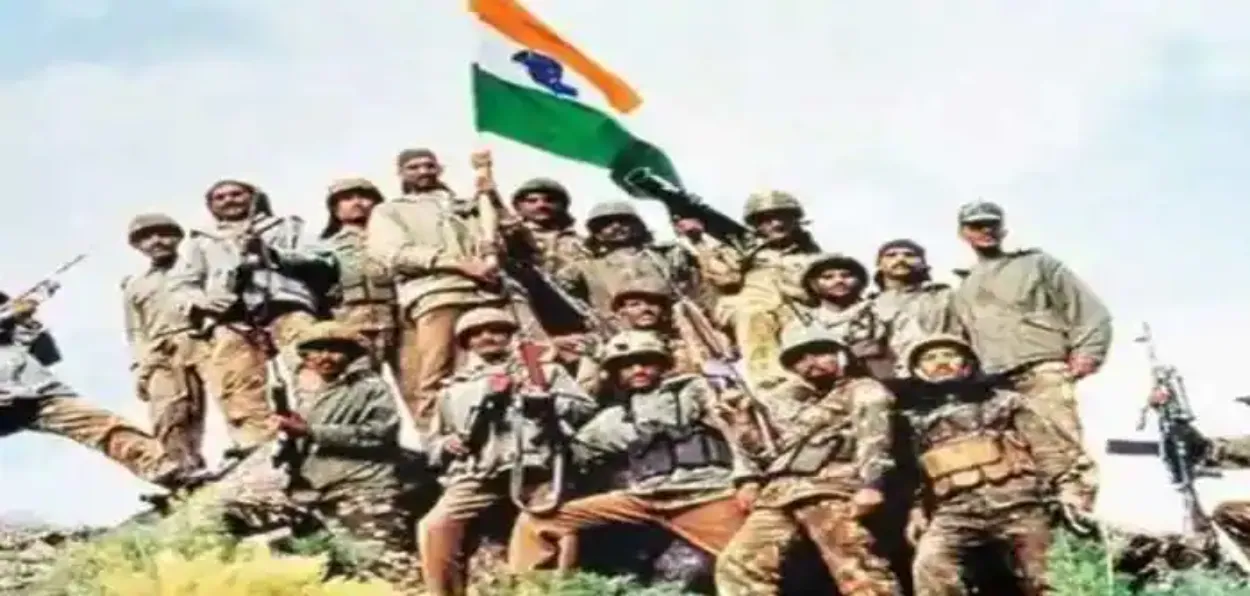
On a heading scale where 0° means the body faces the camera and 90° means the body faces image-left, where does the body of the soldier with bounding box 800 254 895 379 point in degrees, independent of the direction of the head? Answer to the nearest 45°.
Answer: approximately 0°

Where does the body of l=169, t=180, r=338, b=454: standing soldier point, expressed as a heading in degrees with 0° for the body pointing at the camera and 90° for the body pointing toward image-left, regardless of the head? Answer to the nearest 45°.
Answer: approximately 0°

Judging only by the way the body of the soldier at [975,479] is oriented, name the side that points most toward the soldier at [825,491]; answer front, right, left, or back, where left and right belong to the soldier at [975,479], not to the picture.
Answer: right

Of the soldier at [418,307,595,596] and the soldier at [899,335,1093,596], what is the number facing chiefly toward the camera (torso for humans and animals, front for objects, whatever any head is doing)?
2

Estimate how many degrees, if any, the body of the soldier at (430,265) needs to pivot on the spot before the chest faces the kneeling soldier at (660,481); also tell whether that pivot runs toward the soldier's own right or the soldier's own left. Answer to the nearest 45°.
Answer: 0° — they already face them
